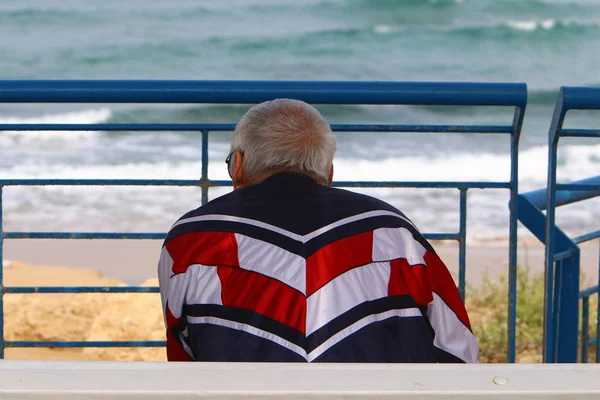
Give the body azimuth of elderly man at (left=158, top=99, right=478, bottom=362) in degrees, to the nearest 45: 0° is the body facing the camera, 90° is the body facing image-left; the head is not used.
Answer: approximately 180°

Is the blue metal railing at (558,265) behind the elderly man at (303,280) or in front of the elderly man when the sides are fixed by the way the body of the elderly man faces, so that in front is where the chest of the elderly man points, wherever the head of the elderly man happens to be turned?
in front

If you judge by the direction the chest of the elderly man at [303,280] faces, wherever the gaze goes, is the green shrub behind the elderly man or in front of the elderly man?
in front
